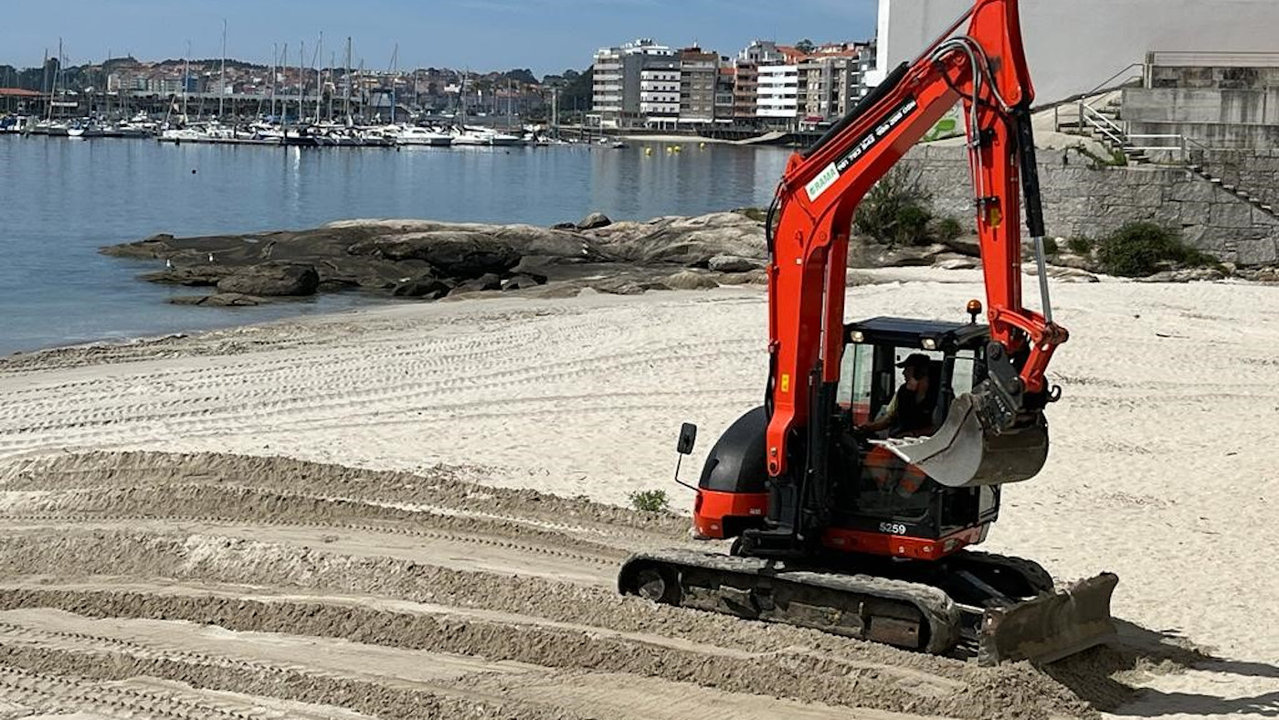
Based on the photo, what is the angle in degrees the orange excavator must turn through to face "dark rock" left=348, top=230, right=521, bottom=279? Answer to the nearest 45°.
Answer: approximately 135° to its left

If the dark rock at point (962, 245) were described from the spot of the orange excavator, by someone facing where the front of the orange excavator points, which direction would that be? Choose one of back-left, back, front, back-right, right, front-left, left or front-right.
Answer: back-left

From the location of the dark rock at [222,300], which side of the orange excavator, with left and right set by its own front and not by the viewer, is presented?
back

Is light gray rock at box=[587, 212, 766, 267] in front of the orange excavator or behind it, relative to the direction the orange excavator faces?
behind

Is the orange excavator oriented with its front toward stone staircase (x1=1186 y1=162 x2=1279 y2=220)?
no

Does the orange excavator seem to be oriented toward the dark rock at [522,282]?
no

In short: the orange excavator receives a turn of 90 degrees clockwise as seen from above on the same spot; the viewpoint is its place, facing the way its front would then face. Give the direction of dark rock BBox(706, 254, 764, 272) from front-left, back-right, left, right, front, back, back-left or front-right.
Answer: back-right

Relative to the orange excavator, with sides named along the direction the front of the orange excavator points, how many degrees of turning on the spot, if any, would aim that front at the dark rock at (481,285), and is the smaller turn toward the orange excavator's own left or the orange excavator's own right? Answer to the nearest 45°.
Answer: approximately 135° to the orange excavator's own left

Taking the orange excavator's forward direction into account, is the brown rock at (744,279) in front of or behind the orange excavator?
behind

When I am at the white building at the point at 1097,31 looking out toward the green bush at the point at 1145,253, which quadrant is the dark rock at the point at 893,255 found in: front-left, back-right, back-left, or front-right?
front-right

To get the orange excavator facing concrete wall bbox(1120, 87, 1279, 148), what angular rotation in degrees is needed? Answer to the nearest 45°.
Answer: approximately 135° to its left

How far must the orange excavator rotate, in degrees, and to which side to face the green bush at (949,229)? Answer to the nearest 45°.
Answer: approximately 135° to its left

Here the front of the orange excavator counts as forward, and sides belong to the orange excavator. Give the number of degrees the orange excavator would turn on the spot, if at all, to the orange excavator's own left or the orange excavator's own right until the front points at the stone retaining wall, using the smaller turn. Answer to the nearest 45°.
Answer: approximately 135° to the orange excavator's own left

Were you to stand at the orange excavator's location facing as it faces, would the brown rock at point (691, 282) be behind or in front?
behind

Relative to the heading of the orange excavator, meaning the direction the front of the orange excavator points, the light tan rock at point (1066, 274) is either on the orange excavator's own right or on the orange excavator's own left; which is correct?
on the orange excavator's own left

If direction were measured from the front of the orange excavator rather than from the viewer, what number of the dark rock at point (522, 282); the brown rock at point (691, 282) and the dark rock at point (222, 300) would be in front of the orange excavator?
0

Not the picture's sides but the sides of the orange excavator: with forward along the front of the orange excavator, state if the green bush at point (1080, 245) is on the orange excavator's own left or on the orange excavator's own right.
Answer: on the orange excavator's own left
